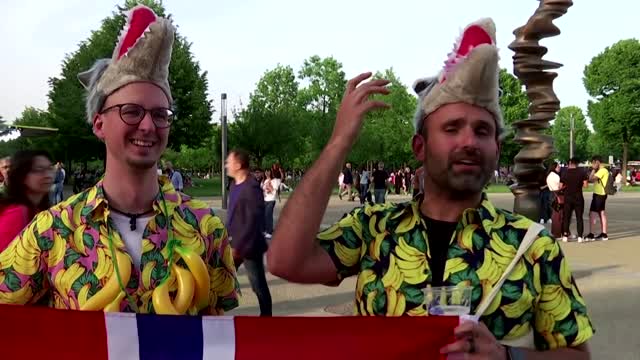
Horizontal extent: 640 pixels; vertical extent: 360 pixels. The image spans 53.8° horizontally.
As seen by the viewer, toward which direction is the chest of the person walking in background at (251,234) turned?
to the viewer's left

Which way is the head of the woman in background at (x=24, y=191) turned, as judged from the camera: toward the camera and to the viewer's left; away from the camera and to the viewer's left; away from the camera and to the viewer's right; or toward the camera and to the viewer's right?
toward the camera and to the viewer's right

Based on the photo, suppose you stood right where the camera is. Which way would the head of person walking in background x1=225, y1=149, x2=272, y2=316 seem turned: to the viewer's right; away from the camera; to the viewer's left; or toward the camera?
to the viewer's left
